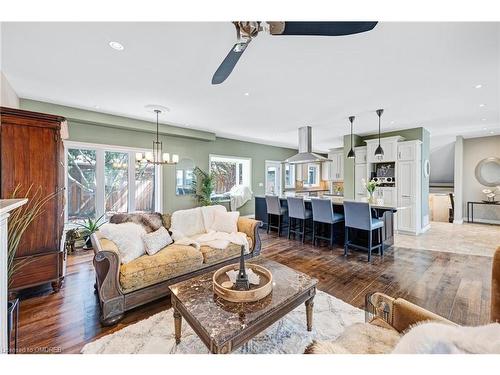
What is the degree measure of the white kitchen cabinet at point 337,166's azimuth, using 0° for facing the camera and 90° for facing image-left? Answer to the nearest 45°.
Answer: approximately 45°

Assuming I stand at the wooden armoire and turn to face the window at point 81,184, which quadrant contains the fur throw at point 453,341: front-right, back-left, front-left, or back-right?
back-right

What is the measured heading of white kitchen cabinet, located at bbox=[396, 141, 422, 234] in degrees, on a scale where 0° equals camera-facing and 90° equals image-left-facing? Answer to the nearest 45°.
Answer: approximately 45°

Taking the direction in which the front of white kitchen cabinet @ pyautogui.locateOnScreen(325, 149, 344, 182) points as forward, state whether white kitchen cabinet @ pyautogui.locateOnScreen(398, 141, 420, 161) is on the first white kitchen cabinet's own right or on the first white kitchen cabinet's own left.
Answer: on the first white kitchen cabinet's own left

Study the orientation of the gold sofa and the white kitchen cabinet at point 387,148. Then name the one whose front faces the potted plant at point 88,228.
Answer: the white kitchen cabinet

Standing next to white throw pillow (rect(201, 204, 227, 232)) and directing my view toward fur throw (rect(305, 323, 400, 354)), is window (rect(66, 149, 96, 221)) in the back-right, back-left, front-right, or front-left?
back-right

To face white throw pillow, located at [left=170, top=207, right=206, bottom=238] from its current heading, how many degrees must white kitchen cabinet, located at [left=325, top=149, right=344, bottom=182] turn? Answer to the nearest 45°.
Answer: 0° — it already faces it

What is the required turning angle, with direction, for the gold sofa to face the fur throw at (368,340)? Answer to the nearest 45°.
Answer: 0° — it already faces it

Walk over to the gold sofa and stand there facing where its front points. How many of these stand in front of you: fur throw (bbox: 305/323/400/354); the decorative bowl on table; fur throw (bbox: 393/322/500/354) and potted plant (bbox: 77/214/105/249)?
3
